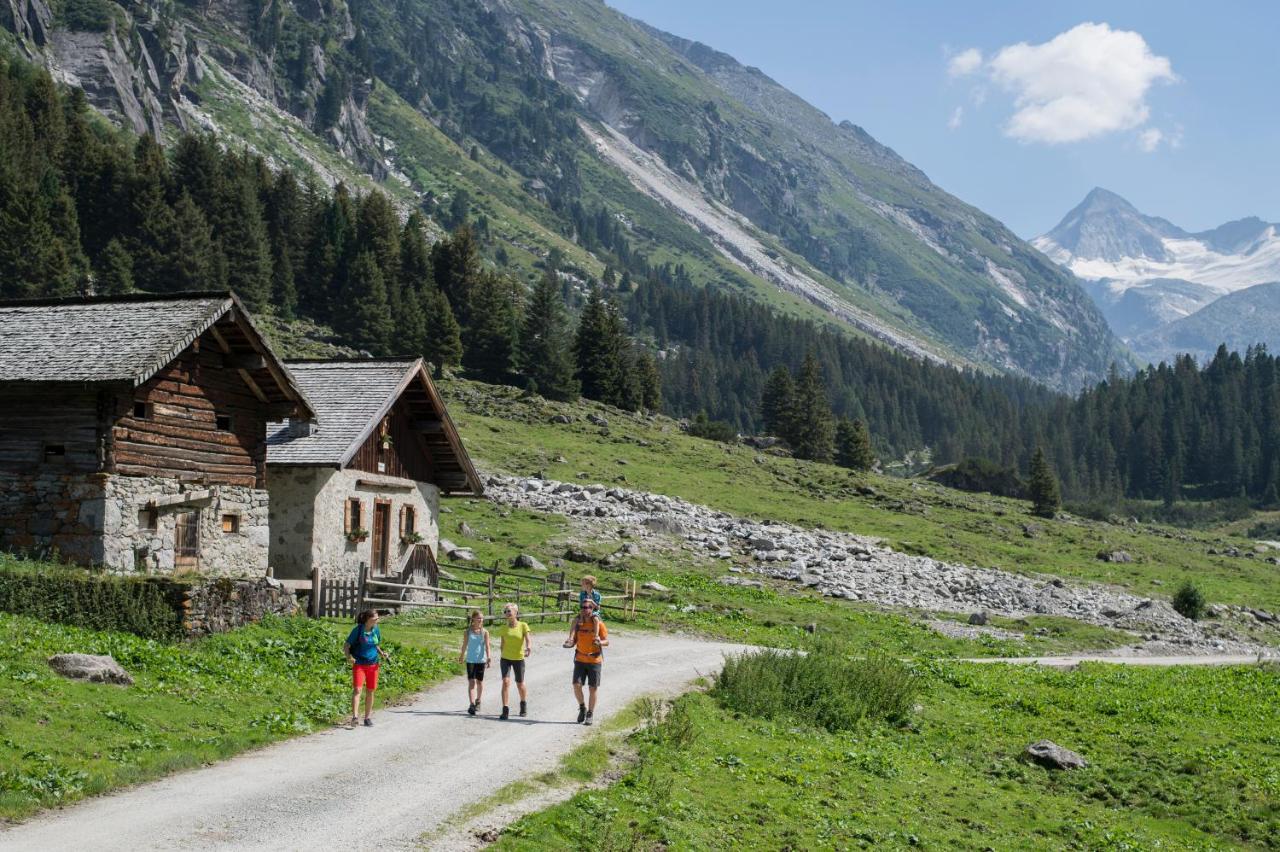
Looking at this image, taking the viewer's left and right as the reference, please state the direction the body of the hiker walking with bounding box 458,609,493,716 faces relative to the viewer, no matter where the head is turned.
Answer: facing the viewer

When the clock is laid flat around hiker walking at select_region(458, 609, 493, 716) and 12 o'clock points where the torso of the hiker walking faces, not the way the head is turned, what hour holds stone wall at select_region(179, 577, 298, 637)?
The stone wall is roughly at 4 o'clock from the hiker walking.

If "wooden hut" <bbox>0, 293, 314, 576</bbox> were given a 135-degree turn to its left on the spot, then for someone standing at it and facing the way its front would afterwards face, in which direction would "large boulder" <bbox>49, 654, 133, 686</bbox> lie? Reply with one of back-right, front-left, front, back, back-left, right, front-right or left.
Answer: back

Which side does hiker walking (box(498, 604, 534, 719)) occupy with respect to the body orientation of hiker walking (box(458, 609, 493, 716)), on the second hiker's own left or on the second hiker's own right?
on the second hiker's own left

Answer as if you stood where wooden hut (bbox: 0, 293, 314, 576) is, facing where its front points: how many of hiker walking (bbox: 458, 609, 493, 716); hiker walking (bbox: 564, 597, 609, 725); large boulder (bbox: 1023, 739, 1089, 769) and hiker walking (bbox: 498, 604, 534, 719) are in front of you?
4

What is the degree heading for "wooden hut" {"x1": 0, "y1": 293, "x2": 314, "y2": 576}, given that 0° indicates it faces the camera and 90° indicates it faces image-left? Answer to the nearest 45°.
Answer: approximately 315°

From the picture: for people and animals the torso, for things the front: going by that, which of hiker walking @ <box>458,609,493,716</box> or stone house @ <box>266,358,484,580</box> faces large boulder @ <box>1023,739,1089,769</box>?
the stone house

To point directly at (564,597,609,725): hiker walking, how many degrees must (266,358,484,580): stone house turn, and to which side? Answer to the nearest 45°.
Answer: approximately 45° to its right

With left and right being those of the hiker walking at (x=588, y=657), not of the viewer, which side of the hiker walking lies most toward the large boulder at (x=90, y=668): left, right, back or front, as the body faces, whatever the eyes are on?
right

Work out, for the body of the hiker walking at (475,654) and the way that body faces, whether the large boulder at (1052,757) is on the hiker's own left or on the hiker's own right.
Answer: on the hiker's own left

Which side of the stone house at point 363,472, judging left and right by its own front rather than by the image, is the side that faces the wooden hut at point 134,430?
right

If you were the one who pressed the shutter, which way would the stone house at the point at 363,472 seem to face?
facing the viewer and to the right of the viewer

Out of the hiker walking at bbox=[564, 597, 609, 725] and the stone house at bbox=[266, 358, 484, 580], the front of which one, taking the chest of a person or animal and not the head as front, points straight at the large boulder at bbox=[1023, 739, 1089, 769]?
the stone house

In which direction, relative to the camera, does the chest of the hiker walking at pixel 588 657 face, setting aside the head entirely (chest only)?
toward the camera

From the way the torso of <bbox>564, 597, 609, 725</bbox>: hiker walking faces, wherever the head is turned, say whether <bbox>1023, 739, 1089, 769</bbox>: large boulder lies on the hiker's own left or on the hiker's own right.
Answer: on the hiker's own left

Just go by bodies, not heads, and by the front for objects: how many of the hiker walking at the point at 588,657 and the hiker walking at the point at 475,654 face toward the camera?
2
